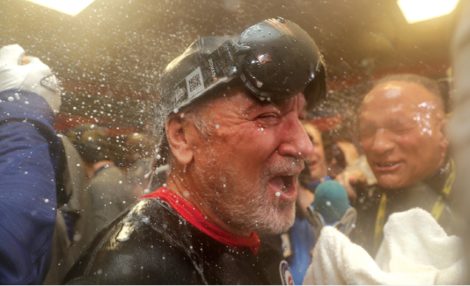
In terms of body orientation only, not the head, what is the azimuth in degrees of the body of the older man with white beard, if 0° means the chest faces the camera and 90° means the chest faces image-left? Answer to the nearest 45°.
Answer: approximately 315°

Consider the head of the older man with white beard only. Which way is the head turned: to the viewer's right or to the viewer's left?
to the viewer's right
